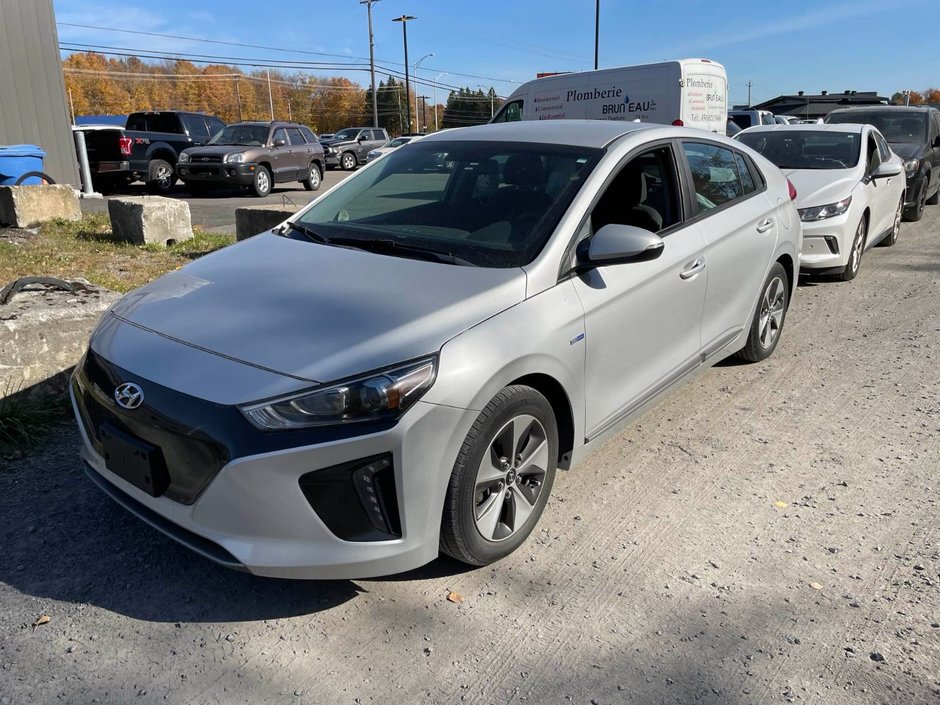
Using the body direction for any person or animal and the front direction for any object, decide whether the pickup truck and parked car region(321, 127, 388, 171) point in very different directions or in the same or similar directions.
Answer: very different directions

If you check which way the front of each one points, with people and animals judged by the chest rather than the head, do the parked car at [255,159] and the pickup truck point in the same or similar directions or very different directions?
very different directions

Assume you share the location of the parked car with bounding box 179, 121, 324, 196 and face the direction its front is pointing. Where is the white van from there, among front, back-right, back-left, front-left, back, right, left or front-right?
left

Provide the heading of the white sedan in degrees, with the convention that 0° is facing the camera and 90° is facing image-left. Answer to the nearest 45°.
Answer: approximately 45°

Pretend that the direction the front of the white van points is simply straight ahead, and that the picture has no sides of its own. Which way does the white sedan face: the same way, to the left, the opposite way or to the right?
to the left

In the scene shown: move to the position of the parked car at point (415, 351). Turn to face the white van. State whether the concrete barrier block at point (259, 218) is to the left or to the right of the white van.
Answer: left

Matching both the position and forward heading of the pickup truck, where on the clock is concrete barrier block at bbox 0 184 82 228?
The concrete barrier block is roughly at 5 o'clock from the pickup truck.

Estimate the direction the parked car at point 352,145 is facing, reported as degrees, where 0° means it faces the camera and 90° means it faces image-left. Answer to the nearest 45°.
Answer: approximately 45°

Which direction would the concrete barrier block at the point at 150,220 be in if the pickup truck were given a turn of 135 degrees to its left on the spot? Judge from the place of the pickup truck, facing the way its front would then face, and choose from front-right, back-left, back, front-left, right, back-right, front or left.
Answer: left

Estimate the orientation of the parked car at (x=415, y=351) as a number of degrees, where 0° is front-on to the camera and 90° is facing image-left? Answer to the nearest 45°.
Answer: approximately 45°

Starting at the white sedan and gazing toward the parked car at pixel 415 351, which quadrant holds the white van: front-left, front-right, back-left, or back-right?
back-right

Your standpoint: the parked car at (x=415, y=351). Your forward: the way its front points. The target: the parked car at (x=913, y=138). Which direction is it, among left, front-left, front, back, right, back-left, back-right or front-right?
back
